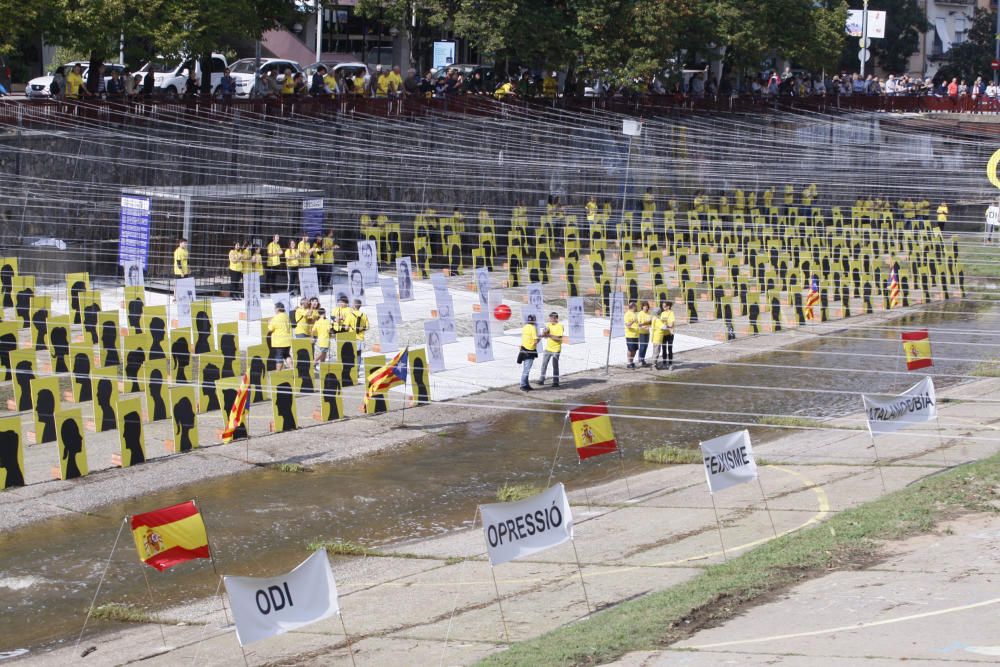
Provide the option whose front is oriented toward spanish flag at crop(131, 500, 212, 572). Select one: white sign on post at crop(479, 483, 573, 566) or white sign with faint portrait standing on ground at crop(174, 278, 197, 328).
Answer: white sign with faint portrait standing on ground at crop(174, 278, 197, 328)

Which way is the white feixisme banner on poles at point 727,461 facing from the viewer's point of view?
toward the camera

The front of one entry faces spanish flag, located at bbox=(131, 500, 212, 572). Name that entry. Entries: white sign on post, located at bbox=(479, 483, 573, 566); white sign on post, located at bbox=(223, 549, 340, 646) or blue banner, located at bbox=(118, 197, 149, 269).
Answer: the blue banner

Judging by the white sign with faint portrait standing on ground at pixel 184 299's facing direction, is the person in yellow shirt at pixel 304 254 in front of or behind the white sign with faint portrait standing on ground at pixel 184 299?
behind

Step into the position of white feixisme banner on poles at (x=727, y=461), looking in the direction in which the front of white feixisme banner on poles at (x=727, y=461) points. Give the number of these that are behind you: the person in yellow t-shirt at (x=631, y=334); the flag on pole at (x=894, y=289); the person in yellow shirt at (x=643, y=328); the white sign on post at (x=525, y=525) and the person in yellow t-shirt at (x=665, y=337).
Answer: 4

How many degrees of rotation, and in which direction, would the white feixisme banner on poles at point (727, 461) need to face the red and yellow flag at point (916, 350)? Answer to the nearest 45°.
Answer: approximately 180°

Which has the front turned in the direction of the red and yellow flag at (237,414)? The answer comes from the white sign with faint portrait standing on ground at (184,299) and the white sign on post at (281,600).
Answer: the white sign with faint portrait standing on ground at (184,299)

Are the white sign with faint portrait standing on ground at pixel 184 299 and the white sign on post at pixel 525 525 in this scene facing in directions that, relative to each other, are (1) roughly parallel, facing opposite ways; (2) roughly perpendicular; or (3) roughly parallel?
roughly parallel

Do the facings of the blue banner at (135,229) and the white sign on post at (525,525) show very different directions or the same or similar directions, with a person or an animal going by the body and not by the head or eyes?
same or similar directions

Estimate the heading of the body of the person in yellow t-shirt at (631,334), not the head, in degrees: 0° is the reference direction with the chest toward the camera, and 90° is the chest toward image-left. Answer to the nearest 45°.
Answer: approximately 315°

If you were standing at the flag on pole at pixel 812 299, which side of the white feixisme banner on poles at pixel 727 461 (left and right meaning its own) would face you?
back

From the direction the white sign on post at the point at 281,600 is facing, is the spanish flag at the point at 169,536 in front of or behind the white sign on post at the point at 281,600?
behind

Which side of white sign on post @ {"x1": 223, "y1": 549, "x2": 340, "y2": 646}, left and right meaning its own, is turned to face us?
front

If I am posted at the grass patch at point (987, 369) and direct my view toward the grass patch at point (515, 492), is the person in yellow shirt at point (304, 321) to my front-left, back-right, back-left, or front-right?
front-right

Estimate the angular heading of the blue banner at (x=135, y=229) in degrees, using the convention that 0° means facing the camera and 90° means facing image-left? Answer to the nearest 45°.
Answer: approximately 0°

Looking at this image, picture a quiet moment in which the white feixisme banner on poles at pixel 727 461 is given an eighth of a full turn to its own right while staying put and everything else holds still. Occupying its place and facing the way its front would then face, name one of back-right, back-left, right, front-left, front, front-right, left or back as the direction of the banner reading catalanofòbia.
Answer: back
